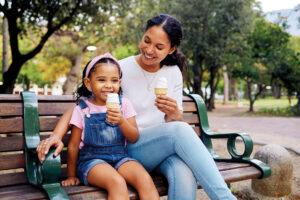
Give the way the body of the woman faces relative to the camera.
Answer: toward the camera

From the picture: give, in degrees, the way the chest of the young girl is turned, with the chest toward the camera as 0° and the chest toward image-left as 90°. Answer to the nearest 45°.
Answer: approximately 315°

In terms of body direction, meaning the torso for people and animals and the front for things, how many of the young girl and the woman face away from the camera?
0

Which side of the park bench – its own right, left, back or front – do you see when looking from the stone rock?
left

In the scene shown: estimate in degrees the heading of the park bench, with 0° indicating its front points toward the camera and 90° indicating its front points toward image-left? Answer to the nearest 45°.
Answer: approximately 315°

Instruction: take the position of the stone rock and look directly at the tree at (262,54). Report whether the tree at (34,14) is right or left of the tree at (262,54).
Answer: left
